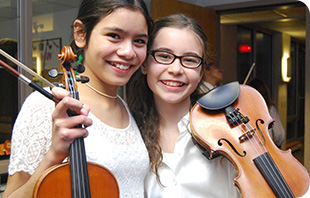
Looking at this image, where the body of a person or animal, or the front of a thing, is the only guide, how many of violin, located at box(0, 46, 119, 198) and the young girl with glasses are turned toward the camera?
2

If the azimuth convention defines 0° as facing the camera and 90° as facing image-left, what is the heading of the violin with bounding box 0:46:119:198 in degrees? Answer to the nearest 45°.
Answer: approximately 0°

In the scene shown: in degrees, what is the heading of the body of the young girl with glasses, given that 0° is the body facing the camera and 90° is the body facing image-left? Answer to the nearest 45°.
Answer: approximately 0°

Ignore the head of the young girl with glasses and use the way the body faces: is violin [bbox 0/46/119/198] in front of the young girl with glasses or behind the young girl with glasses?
in front

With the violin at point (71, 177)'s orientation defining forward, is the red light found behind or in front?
behind

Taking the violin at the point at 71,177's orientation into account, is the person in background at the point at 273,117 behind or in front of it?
behind
